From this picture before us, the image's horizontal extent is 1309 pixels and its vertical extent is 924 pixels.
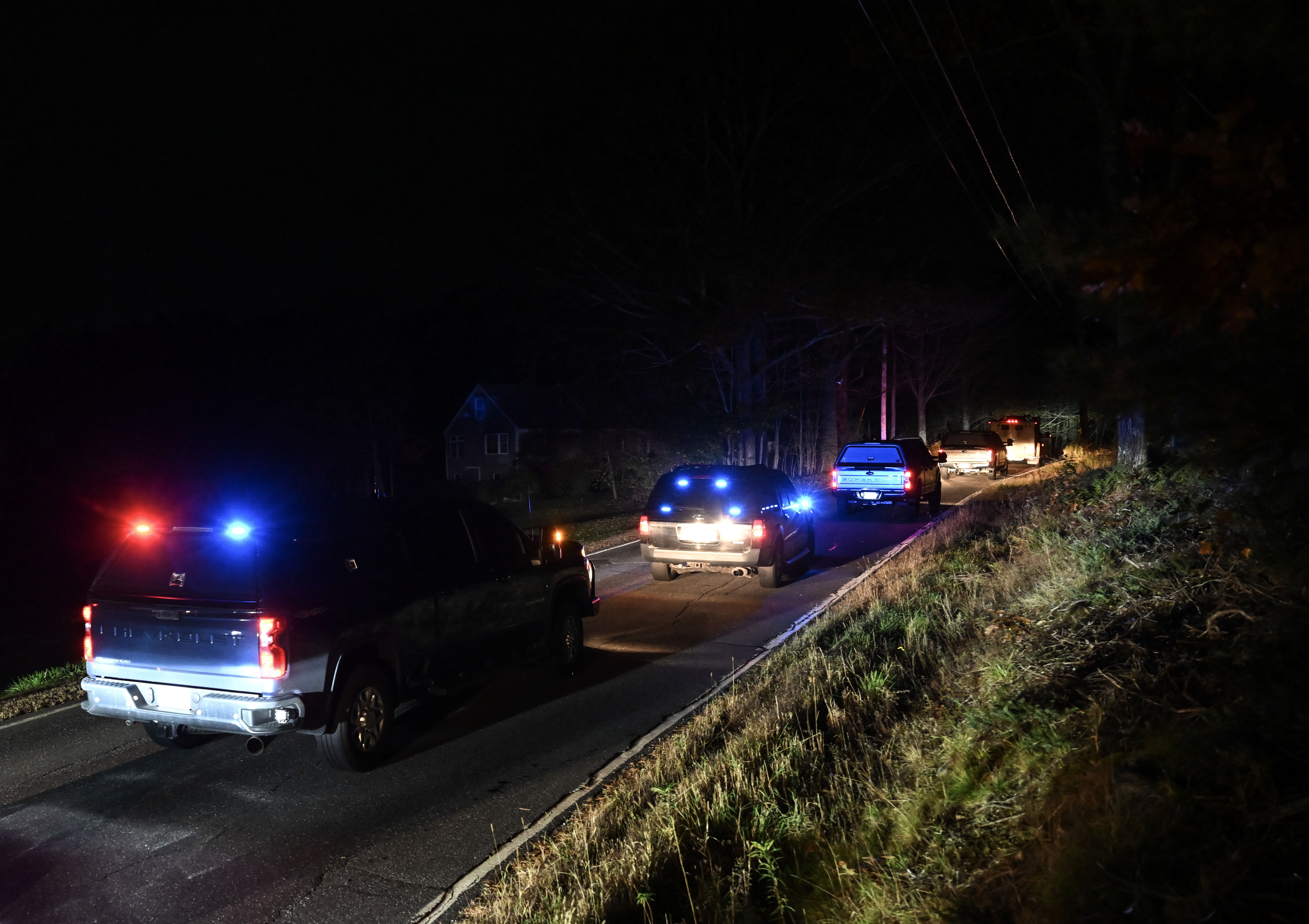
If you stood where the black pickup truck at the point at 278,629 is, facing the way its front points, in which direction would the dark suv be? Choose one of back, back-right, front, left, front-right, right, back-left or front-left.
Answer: front

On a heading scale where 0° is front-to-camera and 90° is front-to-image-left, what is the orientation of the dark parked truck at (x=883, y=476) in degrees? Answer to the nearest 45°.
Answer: approximately 225°

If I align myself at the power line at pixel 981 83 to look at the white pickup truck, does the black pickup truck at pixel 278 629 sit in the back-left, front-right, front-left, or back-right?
back-left

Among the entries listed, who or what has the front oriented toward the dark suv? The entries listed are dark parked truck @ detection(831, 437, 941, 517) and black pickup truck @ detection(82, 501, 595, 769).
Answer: the black pickup truck

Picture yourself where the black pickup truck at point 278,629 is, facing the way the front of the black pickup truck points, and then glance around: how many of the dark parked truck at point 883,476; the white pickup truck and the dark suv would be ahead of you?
3

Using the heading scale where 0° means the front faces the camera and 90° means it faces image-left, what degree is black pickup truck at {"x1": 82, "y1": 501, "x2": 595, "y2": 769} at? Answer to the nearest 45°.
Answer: approximately 225°

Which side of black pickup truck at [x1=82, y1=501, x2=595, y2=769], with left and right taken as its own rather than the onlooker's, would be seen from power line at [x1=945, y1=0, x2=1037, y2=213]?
front

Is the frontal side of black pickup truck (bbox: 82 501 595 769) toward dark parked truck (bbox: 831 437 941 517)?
yes

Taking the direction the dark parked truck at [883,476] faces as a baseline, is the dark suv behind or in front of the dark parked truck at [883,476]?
behind

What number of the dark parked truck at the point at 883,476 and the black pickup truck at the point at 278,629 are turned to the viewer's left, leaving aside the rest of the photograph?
0

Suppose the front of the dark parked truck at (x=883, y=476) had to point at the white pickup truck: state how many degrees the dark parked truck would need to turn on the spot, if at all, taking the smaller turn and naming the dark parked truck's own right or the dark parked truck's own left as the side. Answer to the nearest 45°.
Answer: approximately 45° to the dark parked truck's own left
